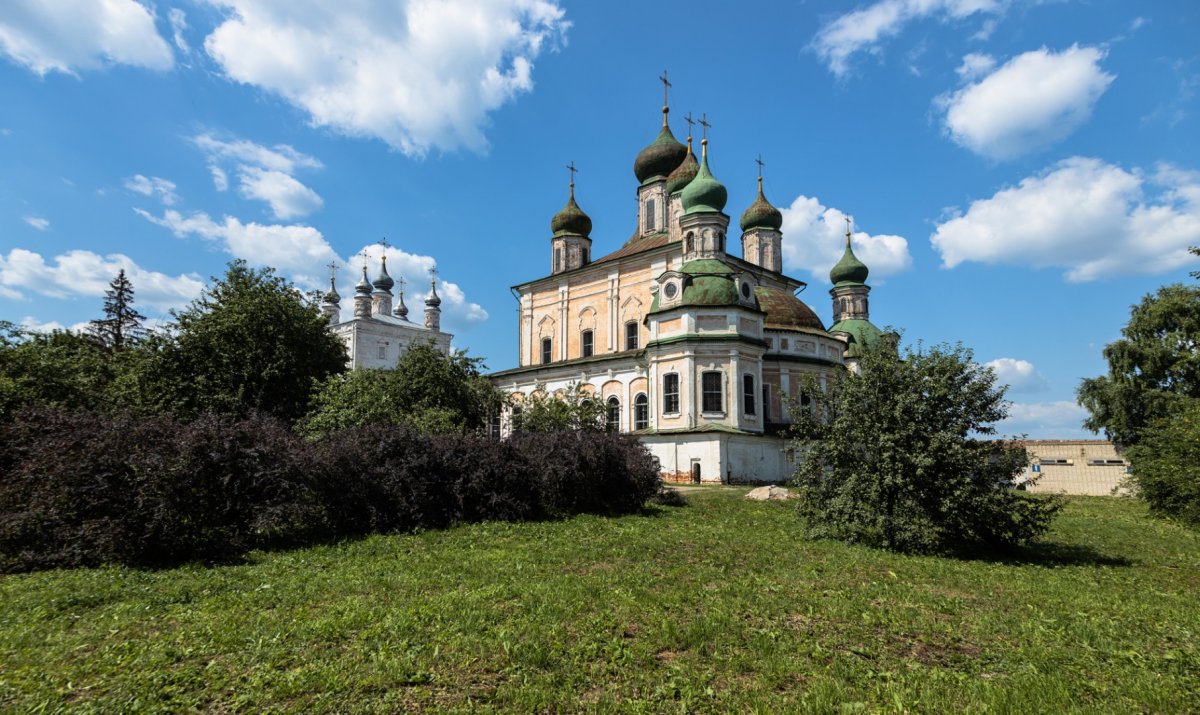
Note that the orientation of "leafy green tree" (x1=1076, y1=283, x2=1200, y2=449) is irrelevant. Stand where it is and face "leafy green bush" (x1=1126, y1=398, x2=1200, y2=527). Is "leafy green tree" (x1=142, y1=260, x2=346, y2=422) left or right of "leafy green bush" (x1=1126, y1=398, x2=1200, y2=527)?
right

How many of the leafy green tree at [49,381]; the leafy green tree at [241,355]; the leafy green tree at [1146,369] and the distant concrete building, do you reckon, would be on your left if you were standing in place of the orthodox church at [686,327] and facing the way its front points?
2

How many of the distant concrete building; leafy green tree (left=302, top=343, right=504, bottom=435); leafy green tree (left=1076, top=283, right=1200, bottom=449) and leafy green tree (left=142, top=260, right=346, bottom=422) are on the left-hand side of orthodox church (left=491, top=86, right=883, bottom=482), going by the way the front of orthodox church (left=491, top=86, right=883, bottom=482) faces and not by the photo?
2
